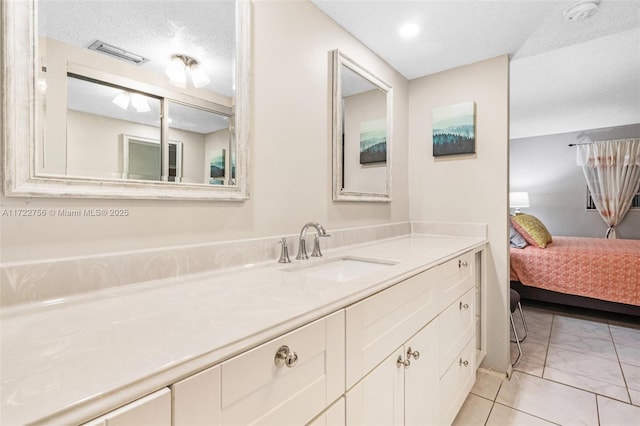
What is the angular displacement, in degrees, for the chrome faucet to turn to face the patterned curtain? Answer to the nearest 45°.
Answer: approximately 90° to its left

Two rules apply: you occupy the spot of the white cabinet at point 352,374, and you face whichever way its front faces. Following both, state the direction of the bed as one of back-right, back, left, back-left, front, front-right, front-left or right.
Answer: left

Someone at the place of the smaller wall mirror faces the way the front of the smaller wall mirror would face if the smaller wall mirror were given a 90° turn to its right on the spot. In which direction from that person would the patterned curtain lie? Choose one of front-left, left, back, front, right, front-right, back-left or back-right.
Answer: back

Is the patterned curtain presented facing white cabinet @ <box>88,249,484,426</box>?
yes

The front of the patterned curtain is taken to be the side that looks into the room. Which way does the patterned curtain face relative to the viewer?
toward the camera

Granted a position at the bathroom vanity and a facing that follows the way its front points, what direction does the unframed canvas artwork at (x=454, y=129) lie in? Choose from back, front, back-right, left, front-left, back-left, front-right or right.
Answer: left

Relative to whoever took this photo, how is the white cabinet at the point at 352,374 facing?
facing the viewer and to the right of the viewer

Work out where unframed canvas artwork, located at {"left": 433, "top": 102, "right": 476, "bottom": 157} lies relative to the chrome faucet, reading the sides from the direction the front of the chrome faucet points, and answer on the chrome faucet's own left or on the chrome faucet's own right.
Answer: on the chrome faucet's own left

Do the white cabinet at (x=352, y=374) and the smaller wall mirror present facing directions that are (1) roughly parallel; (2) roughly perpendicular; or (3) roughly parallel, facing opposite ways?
roughly parallel

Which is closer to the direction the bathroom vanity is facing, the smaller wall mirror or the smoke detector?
the smoke detector

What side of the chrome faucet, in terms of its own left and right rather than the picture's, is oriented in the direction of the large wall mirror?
right
